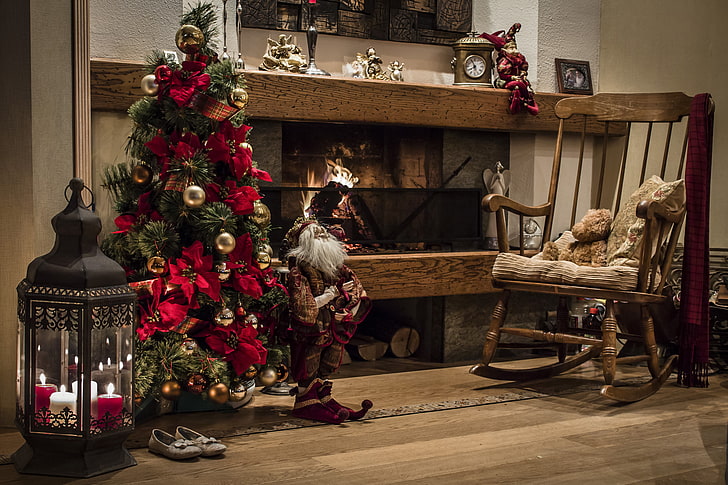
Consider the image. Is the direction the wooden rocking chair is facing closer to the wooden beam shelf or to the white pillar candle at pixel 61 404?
the white pillar candle

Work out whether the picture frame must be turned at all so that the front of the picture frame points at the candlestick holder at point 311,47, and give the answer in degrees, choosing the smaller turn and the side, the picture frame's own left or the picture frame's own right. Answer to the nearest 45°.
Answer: approximately 45° to the picture frame's own right

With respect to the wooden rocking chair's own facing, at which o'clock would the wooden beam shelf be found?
The wooden beam shelf is roughly at 2 o'clock from the wooden rocking chair.

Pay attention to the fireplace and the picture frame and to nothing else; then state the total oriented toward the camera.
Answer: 2

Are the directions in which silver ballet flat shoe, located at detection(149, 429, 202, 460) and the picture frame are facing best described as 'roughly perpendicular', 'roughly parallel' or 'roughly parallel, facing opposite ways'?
roughly perpendicular

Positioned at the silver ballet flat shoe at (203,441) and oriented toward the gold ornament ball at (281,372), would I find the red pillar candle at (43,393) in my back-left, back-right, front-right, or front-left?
back-left

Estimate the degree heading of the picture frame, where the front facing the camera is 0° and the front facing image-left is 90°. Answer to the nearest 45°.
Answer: approximately 0°

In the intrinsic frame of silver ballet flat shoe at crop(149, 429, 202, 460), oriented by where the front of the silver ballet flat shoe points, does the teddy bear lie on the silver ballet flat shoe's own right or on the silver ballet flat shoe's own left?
on the silver ballet flat shoe's own left
